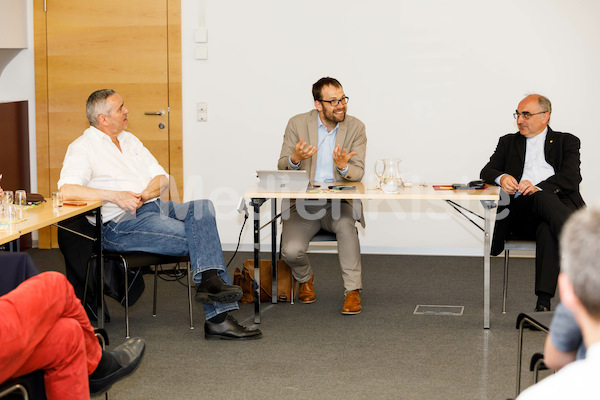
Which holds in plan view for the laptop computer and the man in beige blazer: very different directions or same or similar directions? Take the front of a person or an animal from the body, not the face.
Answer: very different directions

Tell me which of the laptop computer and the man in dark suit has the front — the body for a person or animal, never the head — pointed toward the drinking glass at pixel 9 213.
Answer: the man in dark suit

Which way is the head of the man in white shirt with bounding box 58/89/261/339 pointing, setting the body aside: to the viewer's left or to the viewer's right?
to the viewer's right

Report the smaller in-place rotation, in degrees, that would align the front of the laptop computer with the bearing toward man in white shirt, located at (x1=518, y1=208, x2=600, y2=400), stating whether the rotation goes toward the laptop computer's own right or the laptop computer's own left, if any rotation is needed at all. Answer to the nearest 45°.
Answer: approximately 180°

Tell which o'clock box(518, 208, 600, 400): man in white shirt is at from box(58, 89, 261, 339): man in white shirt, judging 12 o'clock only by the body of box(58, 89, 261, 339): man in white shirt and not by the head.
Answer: box(518, 208, 600, 400): man in white shirt is roughly at 1 o'clock from box(58, 89, 261, 339): man in white shirt.

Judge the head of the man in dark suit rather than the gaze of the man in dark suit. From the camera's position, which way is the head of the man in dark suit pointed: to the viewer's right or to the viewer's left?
to the viewer's left

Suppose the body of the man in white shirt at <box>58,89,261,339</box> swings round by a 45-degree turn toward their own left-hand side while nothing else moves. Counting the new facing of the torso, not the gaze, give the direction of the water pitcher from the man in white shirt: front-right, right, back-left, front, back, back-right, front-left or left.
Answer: front

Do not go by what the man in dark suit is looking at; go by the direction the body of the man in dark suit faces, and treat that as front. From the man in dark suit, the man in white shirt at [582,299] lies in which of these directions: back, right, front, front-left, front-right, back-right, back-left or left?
front-left

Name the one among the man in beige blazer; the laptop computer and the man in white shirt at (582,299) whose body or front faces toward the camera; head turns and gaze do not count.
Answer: the man in beige blazer

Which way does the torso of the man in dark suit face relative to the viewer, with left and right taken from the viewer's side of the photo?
facing the viewer and to the left of the viewer

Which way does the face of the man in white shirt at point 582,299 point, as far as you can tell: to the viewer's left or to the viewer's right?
to the viewer's left

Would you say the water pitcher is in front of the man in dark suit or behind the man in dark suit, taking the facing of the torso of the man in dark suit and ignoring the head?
in front

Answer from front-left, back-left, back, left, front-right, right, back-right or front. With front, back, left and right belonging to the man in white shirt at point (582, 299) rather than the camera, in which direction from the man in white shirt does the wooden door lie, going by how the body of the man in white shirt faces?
front-left

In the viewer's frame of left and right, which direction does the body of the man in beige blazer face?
facing the viewer

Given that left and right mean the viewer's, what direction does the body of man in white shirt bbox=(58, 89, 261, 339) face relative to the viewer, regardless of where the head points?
facing the viewer and to the right of the viewer

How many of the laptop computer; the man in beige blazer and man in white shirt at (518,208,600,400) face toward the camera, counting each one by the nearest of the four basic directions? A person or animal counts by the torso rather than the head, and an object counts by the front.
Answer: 1

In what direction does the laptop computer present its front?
away from the camera

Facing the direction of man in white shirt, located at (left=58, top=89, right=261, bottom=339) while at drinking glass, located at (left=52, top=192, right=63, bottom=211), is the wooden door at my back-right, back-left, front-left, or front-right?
front-left

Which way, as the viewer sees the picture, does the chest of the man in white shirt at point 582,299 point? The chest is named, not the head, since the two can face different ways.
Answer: away from the camera

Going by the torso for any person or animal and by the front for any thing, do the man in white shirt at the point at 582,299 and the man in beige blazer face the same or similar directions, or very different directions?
very different directions

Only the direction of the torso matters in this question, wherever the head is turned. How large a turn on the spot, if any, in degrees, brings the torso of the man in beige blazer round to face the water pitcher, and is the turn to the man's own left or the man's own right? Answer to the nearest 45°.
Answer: approximately 45° to the man's own left
